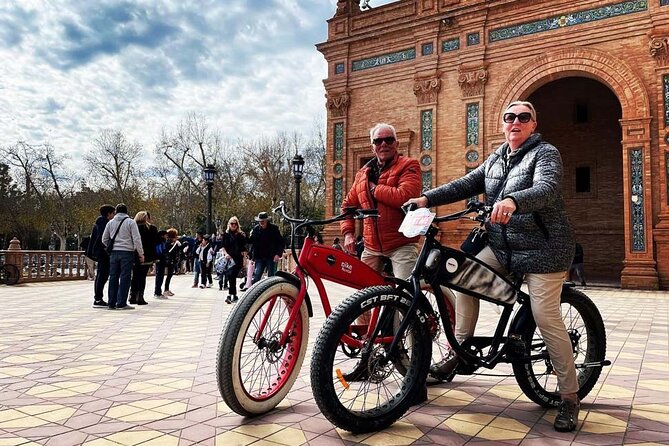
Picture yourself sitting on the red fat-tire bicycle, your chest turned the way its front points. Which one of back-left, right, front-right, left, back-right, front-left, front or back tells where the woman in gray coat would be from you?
back-left

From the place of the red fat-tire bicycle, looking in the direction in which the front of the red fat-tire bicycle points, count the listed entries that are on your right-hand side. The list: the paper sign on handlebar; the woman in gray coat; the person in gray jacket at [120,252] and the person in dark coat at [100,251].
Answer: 2

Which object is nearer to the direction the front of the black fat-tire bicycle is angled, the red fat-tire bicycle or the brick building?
the red fat-tire bicycle

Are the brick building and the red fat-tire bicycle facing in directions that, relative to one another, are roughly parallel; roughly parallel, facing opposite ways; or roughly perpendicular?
roughly parallel

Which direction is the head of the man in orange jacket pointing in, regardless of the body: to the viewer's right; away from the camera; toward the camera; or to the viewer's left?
toward the camera

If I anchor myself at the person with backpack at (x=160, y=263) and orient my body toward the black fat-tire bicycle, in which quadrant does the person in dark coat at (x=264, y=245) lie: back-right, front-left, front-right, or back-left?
front-left

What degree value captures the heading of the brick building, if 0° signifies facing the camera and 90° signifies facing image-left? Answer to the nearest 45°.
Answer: approximately 45°

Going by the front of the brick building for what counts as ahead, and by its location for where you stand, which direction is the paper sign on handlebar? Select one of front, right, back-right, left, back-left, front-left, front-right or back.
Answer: front-left

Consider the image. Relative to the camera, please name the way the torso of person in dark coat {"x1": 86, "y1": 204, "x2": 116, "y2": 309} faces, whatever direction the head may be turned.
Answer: to the viewer's right

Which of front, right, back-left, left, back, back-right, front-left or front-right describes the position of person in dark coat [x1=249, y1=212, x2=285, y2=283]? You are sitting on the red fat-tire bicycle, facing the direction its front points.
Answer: back-right

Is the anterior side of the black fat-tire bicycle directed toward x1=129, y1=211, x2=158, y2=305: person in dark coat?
no

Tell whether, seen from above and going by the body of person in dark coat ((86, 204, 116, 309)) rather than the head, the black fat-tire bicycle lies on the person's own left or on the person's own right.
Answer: on the person's own right

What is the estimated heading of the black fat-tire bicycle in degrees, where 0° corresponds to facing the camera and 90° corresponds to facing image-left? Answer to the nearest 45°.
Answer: approximately 45°

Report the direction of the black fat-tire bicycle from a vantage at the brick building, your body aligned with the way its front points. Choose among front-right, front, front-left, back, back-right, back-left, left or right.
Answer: front-left

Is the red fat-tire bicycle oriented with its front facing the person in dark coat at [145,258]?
no

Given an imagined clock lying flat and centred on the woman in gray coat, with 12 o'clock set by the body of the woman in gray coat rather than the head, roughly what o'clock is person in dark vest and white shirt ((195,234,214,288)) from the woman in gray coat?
The person in dark vest and white shirt is roughly at 3 o'clock from the woman in gray coat.
